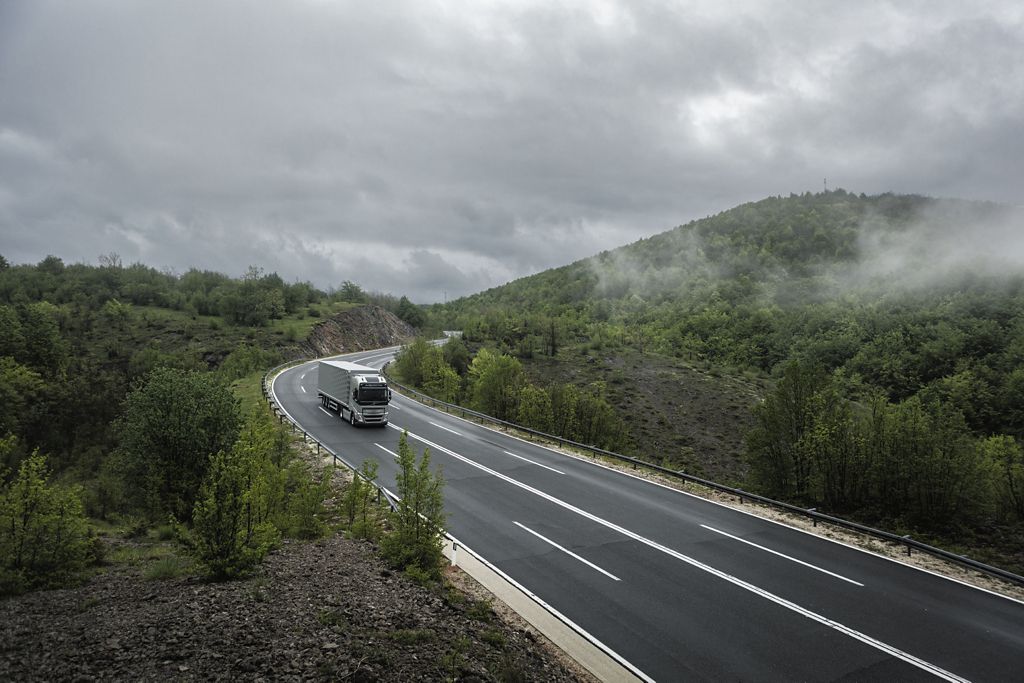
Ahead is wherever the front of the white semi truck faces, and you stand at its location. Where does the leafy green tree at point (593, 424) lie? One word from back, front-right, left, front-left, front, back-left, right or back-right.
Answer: front-left

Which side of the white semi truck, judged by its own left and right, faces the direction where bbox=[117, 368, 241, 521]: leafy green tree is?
right

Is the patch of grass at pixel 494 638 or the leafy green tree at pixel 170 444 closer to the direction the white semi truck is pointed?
the patch of grass

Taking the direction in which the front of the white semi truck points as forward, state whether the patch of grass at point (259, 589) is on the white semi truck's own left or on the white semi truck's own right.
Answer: on the white semi truck's own right

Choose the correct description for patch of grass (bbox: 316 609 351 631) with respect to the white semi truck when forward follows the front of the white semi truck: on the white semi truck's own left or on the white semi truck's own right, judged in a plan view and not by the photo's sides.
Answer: on the white semi truck's own right

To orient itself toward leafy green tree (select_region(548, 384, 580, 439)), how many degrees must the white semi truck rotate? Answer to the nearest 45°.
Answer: approximately 45° to its left

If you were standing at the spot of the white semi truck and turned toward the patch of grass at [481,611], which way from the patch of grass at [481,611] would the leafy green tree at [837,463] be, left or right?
left

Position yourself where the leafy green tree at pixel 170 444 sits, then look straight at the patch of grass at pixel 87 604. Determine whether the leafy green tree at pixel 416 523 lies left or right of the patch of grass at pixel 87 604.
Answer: left

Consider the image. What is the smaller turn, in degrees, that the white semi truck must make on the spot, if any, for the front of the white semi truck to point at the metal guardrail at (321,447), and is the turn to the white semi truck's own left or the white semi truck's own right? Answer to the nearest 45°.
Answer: approximately 45° to the white semi truck's own right

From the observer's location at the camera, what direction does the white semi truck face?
facing the viewer and to the right of the viewer

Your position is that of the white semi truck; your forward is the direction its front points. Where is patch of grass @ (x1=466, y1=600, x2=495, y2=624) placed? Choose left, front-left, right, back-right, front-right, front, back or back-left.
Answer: front-right

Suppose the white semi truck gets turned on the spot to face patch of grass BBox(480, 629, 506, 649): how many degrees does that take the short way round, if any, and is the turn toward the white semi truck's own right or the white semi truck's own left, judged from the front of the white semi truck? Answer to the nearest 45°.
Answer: approximately 45° to the white semi truck's own right

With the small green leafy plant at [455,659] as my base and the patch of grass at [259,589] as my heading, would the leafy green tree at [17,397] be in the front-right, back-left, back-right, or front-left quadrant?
front-right

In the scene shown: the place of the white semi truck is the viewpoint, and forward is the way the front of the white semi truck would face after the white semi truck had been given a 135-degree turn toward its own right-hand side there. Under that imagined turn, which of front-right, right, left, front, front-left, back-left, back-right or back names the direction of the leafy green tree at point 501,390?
back-right

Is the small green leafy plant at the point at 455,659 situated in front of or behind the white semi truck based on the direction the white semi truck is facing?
in front
